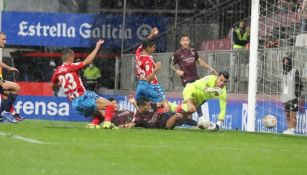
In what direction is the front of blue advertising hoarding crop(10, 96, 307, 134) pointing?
toward the camera

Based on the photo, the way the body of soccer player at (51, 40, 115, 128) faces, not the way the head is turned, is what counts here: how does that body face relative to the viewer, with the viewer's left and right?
facing away from the viewer and to the right of the viewer

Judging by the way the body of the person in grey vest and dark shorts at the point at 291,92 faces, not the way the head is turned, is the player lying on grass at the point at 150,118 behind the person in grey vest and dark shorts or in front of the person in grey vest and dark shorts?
in front

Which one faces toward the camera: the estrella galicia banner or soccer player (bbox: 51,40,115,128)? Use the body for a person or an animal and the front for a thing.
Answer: the estrella galicia banner

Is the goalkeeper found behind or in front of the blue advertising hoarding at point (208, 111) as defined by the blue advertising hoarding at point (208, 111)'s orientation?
in front

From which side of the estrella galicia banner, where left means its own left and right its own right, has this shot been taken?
front

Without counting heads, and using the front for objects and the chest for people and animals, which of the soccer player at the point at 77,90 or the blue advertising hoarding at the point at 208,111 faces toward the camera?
the blue advertising hoarding

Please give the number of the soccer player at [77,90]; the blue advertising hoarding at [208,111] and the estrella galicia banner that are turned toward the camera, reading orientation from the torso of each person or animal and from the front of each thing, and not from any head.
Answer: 2
